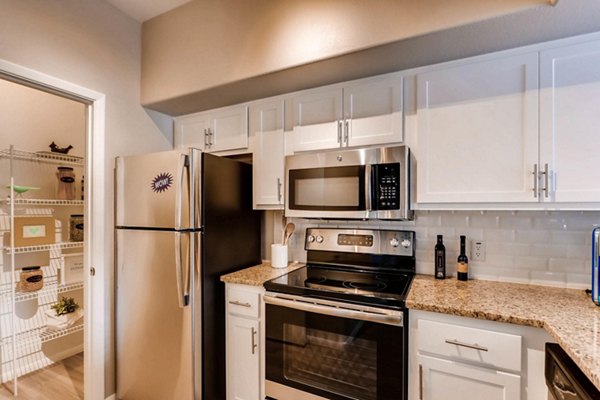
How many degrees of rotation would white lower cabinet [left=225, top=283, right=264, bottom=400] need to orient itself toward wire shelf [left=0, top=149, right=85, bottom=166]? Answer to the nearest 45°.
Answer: approximately 90° to its right

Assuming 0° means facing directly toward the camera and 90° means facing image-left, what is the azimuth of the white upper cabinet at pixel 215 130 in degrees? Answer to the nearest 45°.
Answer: approximately 45°

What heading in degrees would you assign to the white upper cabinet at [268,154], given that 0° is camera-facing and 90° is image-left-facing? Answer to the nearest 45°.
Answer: approximately 45°

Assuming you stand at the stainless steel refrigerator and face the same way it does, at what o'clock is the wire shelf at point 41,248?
The wire shelf is roughly at 3 o'clock from the stainless steel refrigerator.

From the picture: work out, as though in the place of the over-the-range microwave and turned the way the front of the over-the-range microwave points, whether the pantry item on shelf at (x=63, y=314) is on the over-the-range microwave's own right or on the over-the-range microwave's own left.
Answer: on the over-the-range microwave's own right

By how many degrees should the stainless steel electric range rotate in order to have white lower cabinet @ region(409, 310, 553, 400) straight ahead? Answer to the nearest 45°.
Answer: approximately 90° to its left

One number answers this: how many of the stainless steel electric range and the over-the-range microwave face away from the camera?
0

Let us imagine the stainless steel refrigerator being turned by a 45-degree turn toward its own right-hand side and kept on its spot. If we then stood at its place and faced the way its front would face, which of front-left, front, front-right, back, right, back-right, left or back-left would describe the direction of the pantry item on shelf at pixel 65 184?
front-right
